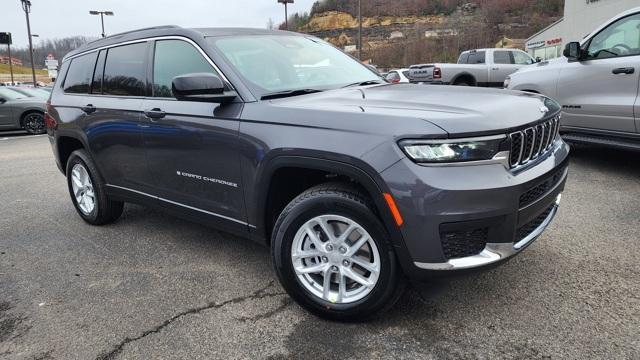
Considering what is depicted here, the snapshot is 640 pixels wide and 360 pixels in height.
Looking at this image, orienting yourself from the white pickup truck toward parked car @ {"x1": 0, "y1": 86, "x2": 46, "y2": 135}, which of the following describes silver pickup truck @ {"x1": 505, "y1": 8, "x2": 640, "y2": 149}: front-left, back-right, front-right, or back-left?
front-left

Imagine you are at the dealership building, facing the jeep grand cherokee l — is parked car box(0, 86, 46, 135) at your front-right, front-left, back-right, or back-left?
front-right

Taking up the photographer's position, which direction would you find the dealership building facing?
facing the viewer and to the left of the viewer

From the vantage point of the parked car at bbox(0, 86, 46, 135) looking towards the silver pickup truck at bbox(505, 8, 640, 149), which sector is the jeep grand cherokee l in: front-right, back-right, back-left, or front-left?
front-right

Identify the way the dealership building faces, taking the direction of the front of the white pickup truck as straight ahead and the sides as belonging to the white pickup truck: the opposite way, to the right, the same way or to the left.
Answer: the opposite way

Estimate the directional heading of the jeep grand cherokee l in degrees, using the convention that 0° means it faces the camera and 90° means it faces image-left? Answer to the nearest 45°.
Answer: approximately 315°

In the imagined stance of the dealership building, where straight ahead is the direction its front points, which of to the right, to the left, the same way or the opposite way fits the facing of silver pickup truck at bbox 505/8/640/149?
to the right

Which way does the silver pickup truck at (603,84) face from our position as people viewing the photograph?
facing away from the viewer and to the left of the viewer
